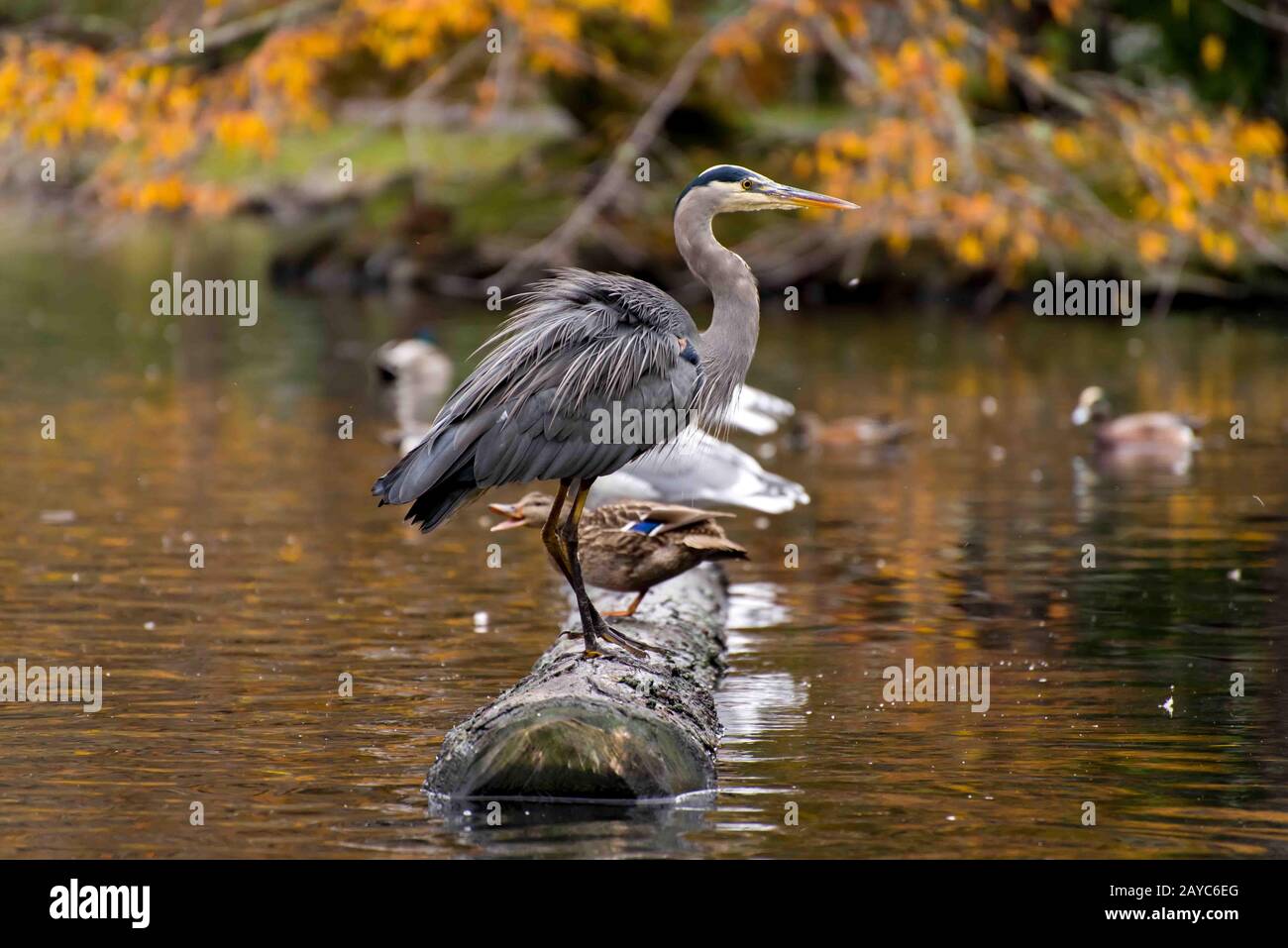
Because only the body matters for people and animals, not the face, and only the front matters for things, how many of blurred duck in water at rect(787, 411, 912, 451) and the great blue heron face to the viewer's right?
1

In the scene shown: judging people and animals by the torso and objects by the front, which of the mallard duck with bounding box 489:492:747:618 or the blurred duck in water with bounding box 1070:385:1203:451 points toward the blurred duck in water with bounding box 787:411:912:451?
the blurred duck in water with bounding box 1070:385:1203:451

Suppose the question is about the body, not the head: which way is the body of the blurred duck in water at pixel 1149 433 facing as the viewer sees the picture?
to the viewer's left

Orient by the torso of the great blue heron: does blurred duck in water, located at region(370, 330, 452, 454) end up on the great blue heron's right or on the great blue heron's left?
on the great blue heron's left

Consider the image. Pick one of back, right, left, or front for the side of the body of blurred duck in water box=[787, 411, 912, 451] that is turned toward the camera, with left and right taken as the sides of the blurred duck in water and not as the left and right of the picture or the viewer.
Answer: left

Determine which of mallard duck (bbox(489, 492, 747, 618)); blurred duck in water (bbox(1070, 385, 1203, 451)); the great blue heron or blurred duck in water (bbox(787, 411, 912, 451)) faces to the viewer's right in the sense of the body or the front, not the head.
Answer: the great blue heron

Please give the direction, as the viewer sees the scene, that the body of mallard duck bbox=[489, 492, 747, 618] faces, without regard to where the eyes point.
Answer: to the viewer's left

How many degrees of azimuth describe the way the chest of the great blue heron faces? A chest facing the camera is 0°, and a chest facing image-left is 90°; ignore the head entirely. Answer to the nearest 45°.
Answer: approximately 270°

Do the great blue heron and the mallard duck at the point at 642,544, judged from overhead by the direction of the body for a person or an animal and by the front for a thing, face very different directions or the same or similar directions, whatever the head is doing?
very different directions

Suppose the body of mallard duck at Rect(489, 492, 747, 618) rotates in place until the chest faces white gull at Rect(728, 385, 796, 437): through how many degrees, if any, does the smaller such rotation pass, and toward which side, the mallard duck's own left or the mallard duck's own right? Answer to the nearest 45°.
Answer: approximately 90° to the mallard duck's own right
